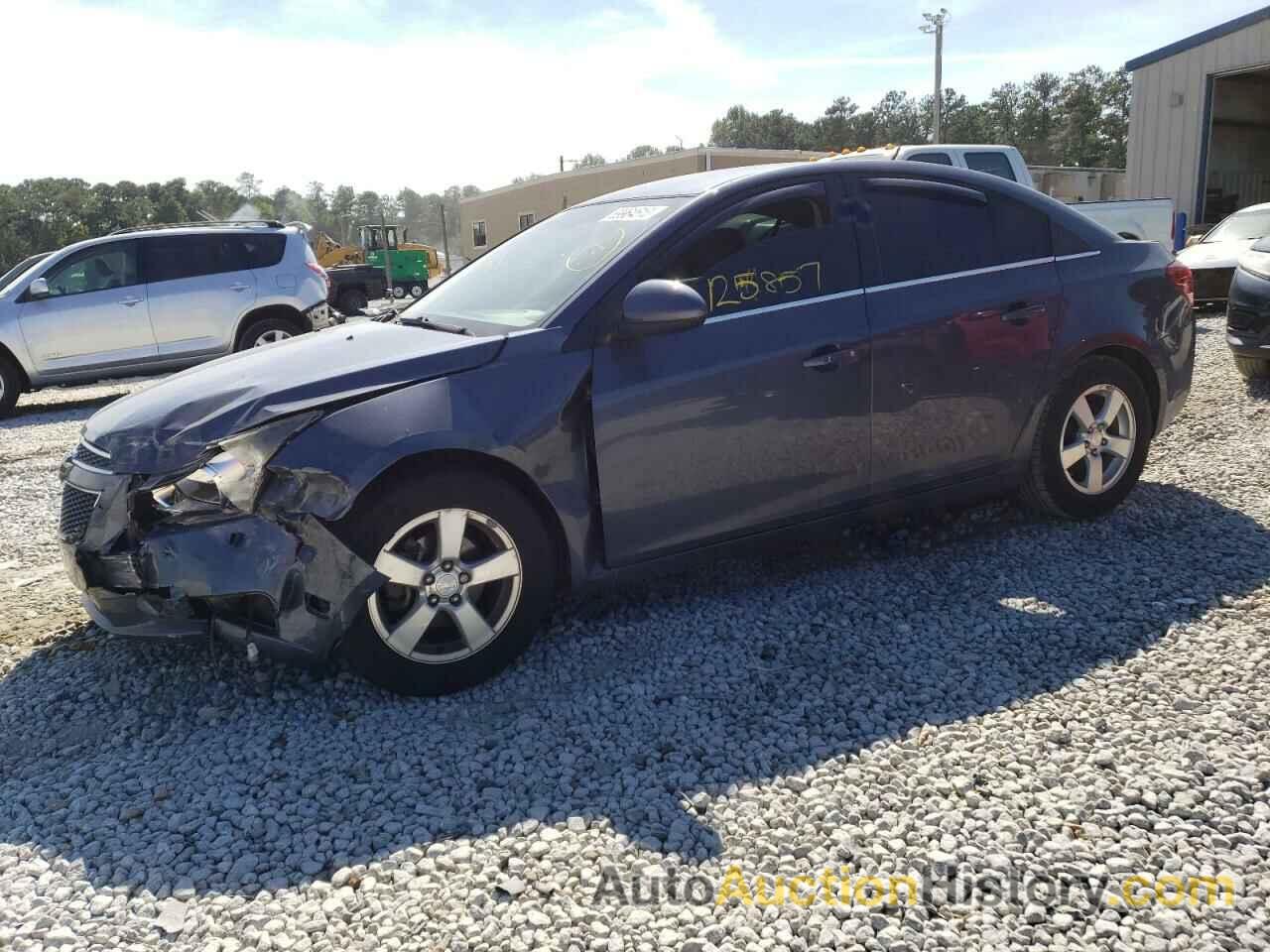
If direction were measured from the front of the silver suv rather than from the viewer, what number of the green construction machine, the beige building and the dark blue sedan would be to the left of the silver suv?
1

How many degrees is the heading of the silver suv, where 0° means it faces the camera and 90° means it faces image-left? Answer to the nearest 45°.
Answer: approximately 90°

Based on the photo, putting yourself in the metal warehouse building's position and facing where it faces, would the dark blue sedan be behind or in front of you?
in front

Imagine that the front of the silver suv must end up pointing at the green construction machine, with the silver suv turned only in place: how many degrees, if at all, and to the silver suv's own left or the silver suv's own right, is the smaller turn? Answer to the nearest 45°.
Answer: approximately 90° to the silver suv's own right

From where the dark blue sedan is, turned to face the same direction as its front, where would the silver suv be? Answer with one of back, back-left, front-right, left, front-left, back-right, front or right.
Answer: right

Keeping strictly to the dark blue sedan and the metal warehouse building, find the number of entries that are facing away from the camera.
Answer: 0

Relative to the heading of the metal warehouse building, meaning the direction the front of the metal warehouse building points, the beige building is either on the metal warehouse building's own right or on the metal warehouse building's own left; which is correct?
on the metal warehouse building's own right

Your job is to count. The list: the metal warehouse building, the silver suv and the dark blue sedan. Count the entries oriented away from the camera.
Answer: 0

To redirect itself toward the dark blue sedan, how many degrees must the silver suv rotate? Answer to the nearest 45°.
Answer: approximately 90° to its left

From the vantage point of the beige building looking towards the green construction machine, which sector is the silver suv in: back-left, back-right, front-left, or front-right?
front-left

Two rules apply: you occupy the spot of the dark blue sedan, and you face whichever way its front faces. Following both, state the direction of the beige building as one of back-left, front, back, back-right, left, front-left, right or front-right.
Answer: back-right

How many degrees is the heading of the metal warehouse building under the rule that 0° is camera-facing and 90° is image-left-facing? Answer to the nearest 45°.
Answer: approximately 45°

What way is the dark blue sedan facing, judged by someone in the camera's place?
facing the viewer and to the left of the viewer

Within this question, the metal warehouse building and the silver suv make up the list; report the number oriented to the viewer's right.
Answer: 0

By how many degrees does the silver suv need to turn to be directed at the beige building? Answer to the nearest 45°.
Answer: approximately 135° to its right
